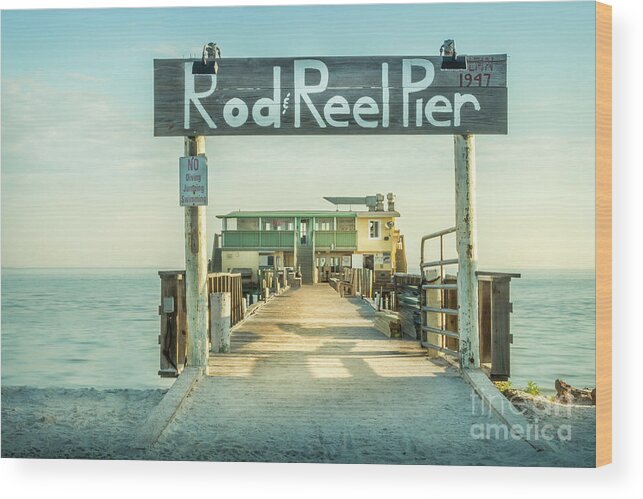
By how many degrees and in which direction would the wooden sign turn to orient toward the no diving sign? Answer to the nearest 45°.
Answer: approximately 90° to its right

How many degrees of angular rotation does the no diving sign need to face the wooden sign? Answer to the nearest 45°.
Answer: approximately 90° to its left

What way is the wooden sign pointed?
toward the camera

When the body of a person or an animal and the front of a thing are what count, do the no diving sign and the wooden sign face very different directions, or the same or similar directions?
same or similar directions

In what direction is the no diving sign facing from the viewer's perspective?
toward the camera

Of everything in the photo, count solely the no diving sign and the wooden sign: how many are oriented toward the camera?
2

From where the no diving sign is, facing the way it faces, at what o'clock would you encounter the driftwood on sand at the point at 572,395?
The driftwood on sand is roughly at 10 o'clock from the no diving sign.
